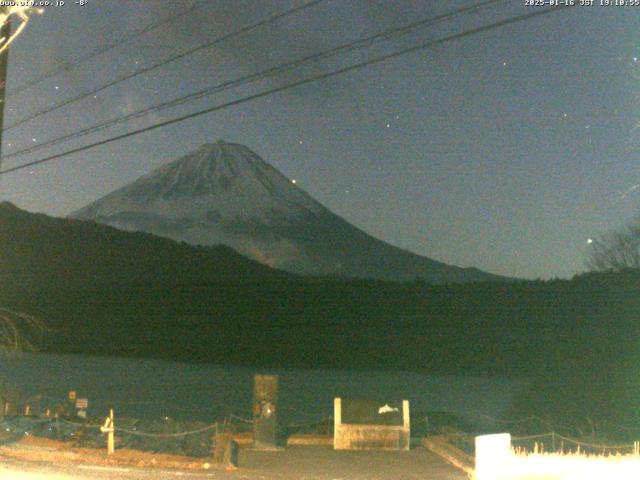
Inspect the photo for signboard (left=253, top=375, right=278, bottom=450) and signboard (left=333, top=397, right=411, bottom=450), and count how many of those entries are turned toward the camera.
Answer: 2

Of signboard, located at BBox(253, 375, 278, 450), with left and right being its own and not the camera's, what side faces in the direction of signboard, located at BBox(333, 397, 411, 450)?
left

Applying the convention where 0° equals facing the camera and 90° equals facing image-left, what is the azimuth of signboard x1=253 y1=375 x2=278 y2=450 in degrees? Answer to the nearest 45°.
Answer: approximately 0°

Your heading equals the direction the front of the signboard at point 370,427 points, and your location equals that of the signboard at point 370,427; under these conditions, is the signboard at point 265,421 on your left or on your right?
on your right
